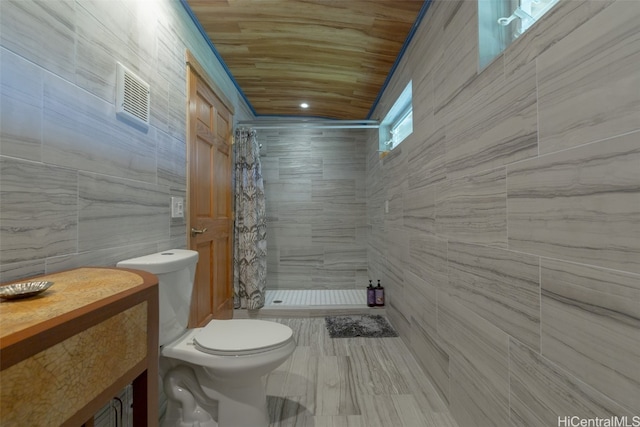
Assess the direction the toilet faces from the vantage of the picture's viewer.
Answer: facing to the right of the viewer

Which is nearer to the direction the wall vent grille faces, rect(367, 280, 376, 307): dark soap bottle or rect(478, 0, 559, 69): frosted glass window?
the frosted glass window

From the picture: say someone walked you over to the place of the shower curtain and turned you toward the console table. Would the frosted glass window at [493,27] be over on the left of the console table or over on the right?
left

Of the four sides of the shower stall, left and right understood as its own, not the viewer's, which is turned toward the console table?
front

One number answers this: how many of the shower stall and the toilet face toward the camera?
1

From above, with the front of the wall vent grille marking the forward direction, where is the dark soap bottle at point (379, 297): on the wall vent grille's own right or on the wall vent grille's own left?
on the wall vent grille's own left

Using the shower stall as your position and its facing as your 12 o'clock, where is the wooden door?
The wooden door is roughly at 1 o'clock from the shower stall.

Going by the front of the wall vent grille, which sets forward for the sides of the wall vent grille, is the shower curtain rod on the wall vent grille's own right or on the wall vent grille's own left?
on the wall vent grille's own left

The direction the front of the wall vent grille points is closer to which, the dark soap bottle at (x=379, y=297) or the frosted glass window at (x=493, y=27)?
the frosted glass window

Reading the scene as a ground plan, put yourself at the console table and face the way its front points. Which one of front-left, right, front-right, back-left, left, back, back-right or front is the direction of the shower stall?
left

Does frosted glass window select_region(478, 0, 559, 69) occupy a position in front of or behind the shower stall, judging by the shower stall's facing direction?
in front

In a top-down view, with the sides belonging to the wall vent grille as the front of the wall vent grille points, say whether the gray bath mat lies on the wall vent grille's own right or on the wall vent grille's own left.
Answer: on the wall vent grille's own left

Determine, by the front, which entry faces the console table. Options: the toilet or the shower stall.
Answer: the shower stall
